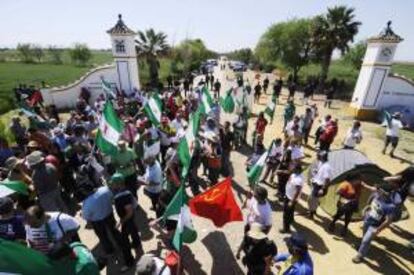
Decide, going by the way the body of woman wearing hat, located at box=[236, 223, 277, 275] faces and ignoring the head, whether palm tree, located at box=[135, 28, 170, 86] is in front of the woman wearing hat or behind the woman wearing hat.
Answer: in front

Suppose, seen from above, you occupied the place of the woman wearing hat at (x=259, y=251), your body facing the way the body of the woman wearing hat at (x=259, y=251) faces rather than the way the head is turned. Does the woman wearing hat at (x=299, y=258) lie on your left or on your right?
on your right

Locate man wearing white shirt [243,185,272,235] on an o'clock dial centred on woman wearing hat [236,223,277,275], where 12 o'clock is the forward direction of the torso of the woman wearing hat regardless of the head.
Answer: The man wearing white shirt is roughly at 12 o'clock from the woman wearing hat.

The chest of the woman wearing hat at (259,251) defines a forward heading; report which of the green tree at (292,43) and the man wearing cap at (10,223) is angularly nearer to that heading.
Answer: the green tree

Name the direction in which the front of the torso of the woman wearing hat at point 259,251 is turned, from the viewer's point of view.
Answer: away from the camera
